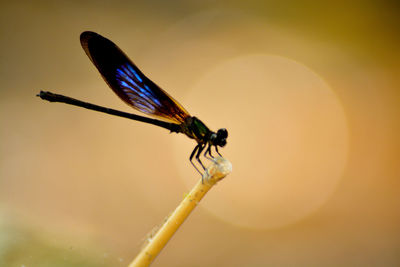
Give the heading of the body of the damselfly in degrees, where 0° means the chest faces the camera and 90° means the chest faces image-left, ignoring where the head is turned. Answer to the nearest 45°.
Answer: approximately 270°
